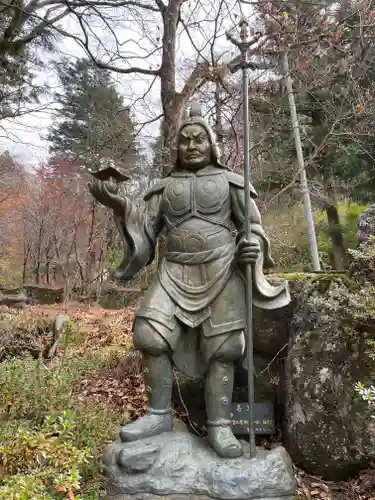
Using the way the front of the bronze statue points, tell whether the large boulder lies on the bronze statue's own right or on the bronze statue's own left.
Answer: on the bronze statue's own left

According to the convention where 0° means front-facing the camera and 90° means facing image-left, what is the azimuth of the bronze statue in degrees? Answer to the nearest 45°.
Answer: approximately 0°

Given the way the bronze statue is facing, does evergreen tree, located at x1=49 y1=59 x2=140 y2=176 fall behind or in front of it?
behind
